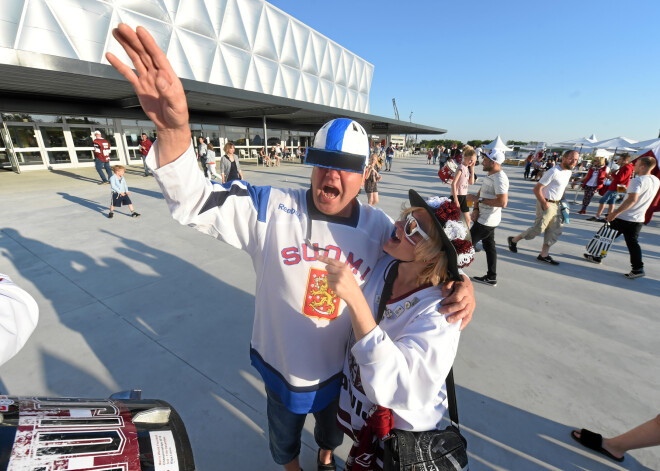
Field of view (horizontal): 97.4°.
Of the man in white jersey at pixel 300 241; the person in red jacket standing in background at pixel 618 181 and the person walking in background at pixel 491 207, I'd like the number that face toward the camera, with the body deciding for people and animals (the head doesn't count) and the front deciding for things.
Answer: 1

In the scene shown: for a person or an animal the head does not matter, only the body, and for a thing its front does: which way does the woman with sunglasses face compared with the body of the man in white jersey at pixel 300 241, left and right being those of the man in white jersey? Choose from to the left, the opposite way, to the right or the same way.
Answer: to the right

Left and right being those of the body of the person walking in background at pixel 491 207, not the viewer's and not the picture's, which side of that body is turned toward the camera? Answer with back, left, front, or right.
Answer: left

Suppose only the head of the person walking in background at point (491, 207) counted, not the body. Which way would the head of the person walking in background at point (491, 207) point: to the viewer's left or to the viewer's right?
to the viewer's left

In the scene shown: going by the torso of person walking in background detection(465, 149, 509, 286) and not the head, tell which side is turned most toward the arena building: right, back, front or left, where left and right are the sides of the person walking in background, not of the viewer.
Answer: right

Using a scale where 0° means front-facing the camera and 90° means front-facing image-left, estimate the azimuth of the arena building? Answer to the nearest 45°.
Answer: approximately 315°

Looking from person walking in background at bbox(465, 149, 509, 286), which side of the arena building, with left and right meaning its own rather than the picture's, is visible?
front

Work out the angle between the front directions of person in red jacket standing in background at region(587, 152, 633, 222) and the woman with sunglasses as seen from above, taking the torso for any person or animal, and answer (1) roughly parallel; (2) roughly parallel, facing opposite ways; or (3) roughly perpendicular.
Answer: roughly perpendicular

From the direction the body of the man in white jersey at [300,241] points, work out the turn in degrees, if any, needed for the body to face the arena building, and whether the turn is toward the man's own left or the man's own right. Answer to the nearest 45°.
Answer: approximately 135° to the man's own right

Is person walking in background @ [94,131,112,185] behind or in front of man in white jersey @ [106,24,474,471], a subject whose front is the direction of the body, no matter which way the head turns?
behind

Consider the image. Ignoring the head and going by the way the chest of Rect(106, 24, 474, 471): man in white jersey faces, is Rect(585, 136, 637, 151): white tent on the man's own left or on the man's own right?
on the man's own left

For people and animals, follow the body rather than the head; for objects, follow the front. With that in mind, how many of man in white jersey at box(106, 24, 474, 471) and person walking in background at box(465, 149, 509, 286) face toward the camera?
1
